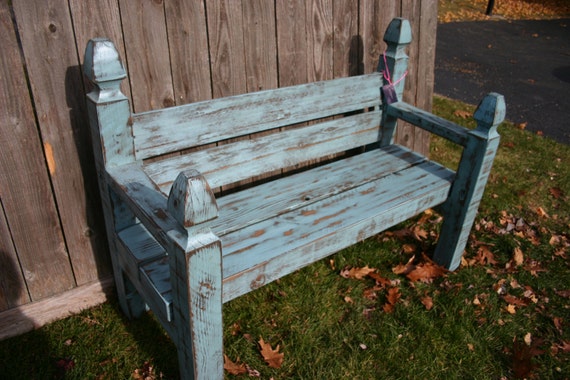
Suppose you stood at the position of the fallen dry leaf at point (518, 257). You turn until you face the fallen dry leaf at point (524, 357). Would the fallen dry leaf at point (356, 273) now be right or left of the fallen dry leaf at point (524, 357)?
right

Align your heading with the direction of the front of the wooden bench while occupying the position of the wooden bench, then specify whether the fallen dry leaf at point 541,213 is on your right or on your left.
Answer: on your left

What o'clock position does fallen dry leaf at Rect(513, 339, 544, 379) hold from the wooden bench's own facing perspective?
The fallen dry leaf is roughly at 11 o'clock from the wooden bench.

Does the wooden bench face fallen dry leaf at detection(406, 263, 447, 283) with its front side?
no

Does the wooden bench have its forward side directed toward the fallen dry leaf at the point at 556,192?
no

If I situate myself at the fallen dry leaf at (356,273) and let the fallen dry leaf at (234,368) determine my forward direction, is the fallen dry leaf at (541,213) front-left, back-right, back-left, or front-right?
back-left

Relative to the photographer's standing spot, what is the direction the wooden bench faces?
facing the viewer and to the right of the viewer

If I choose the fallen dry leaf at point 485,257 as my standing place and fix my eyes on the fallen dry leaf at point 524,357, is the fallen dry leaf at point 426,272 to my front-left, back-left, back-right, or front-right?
front-right

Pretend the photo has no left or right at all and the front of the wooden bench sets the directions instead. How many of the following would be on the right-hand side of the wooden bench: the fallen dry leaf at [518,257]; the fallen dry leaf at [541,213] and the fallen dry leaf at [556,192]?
0
